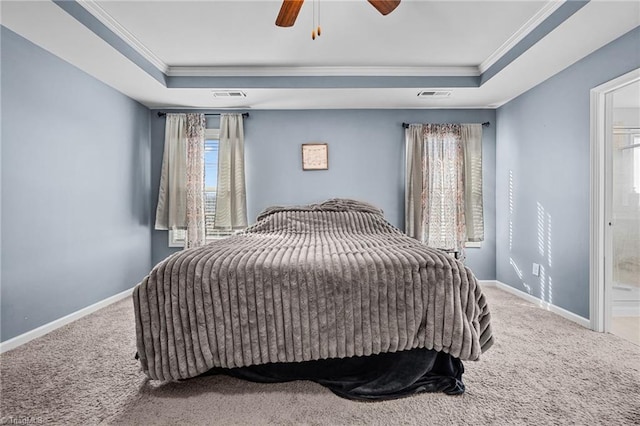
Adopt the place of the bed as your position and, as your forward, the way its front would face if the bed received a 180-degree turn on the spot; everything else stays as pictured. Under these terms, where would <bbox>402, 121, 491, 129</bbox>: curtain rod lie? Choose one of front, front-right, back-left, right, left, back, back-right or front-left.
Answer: front-right

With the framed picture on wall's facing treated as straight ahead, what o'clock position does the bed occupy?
The bed is roughly at 12 o'clock from the framed picture on wall.

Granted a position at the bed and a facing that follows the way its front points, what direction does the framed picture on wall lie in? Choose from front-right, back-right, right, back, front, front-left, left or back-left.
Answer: back

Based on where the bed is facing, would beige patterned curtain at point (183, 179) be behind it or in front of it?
behind

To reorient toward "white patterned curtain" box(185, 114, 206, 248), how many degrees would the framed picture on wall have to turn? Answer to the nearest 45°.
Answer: approximately 90° to its right

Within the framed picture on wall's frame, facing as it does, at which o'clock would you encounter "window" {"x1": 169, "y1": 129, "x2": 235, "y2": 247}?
The window is roughly at 3 o'clock from the framed picture on wall.

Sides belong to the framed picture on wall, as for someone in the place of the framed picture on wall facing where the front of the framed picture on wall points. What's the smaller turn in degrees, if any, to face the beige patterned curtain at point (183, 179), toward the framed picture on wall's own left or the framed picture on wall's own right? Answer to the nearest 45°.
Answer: approximately 90° to the framed picture on wall's own right

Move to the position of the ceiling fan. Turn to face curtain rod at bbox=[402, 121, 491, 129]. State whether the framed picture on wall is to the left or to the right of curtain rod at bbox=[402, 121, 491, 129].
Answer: left

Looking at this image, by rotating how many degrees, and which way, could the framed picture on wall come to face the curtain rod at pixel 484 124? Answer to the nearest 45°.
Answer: approximately 90° to its left

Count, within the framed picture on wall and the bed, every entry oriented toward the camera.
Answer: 2

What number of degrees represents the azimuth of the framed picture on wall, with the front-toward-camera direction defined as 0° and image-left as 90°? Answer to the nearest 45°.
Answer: approximately 0°
